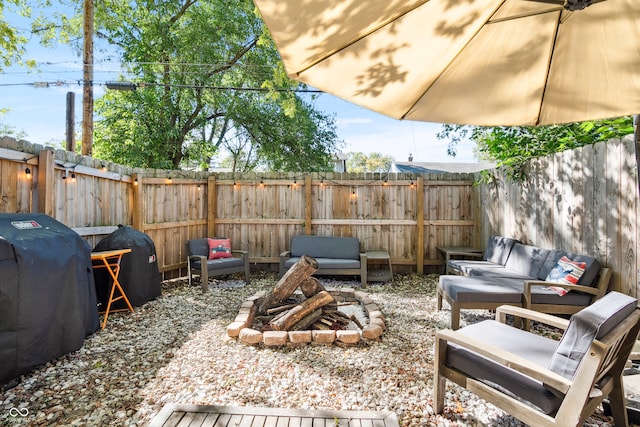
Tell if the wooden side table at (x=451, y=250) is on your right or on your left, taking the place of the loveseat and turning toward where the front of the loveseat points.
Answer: on your left

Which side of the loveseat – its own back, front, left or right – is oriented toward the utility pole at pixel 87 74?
right

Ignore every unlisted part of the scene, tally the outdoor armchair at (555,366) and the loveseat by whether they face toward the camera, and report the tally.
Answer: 1

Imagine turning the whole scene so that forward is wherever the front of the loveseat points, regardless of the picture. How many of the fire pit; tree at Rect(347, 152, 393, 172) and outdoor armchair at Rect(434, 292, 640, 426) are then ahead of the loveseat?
2

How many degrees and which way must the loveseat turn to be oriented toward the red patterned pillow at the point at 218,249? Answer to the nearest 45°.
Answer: approximately 90° to its right

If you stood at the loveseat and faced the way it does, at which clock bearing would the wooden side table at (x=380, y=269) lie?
The wooden side table is roughly at 9 o'clock from the loveseat.

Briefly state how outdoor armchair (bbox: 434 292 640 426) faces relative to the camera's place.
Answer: facing away from the viewer and to the left of the viewer
